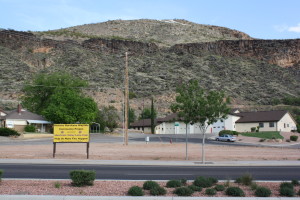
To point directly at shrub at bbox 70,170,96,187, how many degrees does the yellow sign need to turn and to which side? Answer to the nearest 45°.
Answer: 0° — it already faces it

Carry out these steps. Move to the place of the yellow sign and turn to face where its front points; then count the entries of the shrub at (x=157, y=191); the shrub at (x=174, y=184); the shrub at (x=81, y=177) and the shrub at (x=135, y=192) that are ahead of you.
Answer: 4

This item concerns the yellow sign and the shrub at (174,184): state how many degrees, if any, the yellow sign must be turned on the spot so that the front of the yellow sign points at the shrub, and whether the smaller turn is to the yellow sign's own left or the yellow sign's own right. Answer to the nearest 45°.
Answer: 0° — it already faces it

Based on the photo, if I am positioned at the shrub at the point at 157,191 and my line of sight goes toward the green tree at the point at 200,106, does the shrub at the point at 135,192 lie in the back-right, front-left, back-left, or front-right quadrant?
back-left

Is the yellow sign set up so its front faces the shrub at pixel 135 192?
yes

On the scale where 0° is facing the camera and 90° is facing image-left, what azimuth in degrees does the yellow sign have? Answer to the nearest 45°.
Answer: approximately 0°

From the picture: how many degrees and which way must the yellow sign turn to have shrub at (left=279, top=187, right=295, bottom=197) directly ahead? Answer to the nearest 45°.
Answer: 0° — it already faces it

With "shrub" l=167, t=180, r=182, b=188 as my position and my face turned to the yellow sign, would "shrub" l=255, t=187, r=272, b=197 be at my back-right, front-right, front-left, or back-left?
back-right
